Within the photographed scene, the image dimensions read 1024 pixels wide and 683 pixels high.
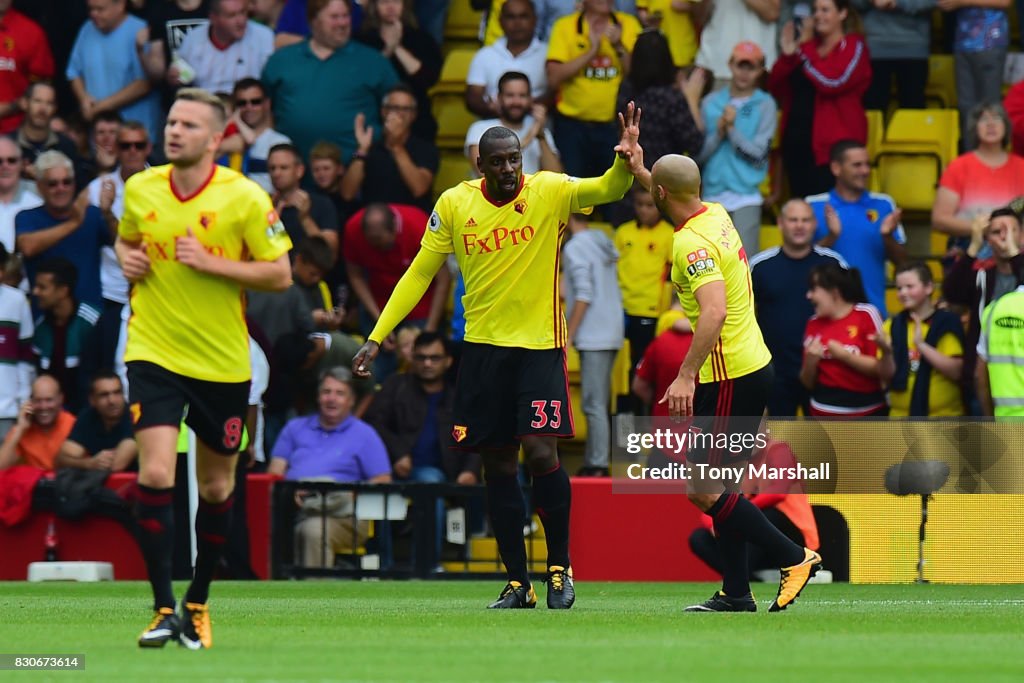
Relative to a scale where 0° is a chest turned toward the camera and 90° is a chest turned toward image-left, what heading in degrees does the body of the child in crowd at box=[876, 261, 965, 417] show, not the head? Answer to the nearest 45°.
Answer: approximately 45°

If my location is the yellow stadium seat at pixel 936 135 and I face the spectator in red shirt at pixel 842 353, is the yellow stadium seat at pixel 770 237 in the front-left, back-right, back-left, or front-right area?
front-right

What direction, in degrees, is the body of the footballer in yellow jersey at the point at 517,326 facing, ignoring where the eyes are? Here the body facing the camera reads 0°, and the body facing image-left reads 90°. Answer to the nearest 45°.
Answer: approximately 0°

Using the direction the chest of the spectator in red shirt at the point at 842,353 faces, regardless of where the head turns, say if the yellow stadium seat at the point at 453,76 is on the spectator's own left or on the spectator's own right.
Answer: on the spectator's own right

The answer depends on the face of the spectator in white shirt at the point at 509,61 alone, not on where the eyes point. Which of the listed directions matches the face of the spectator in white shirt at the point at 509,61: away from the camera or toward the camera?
toward the camera

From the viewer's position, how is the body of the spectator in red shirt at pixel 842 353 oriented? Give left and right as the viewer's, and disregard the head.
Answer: facing the viewer and to the left of the viewer

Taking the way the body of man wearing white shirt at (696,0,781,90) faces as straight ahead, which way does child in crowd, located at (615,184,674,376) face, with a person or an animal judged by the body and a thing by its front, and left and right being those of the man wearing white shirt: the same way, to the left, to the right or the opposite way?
the same way

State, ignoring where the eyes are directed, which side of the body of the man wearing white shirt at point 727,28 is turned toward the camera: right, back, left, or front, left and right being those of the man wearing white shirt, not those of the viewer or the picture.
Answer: front

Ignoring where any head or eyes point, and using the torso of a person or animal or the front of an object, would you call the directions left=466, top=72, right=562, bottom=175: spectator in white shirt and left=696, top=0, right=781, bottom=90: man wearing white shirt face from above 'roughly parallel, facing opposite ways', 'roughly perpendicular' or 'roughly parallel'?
roughly parallel

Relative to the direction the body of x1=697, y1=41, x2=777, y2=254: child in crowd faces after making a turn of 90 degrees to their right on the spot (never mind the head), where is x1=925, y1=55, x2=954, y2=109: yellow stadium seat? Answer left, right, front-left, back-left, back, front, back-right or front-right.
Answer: back-right

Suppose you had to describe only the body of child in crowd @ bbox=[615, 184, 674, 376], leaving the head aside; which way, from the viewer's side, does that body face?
toward the camera

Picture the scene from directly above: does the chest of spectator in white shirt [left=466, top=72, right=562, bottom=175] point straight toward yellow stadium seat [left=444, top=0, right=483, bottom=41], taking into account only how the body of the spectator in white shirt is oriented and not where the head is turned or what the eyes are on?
no
